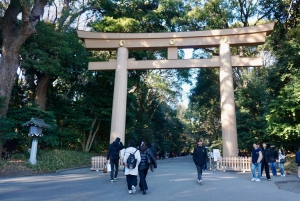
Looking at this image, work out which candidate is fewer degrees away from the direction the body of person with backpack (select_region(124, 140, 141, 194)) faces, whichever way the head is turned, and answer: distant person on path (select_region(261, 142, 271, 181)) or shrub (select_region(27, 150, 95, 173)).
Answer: the shrub

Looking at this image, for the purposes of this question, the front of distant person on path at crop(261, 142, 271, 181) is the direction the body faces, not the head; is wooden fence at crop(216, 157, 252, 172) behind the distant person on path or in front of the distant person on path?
behind

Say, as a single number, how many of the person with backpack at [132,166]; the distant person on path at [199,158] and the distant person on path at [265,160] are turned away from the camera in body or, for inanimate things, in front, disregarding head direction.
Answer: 1

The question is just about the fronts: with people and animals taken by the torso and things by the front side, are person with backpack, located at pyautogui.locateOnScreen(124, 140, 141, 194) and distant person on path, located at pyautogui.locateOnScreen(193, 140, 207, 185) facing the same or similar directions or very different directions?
very different directions

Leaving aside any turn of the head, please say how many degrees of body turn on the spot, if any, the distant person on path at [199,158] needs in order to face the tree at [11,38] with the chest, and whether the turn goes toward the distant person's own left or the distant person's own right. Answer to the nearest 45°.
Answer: approximately 90° to the distant person's own right

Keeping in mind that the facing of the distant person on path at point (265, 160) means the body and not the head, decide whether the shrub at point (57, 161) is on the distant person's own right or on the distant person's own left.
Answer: on the distant person's own right

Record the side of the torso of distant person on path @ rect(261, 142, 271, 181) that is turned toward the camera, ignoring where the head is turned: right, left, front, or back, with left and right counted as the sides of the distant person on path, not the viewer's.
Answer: front

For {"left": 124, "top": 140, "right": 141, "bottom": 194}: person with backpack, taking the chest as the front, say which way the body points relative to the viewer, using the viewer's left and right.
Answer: facing away from the viewer

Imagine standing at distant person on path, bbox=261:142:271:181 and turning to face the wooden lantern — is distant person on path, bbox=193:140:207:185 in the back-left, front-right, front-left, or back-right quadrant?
front-left

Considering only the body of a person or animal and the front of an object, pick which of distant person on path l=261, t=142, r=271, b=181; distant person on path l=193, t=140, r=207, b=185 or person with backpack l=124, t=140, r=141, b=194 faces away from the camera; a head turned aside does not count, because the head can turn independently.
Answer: the person with backpack

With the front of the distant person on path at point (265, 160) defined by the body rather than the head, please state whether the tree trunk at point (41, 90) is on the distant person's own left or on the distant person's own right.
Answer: on the distant person's own right

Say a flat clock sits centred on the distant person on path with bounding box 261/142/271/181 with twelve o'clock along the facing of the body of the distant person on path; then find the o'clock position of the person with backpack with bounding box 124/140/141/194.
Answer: The person with backpack is roughly at 1 o'clock from the distant person on path.
